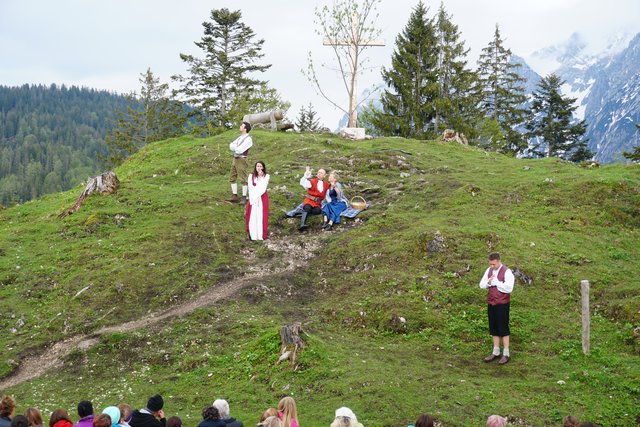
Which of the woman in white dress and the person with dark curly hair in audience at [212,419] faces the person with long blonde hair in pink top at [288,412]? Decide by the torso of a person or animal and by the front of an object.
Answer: the woman in white dress

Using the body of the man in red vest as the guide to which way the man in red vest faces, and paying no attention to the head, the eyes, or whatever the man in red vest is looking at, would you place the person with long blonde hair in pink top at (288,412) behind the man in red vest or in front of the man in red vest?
in front

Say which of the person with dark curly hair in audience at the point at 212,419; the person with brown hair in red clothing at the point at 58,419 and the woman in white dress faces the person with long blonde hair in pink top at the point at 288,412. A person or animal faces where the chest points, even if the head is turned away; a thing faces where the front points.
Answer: the woman in white dress

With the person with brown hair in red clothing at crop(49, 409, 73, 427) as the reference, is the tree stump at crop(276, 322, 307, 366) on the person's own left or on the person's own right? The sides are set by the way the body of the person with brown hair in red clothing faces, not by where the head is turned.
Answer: on the person's own right

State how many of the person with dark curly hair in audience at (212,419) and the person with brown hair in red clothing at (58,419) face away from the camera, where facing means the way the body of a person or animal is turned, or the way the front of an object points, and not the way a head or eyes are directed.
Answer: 2

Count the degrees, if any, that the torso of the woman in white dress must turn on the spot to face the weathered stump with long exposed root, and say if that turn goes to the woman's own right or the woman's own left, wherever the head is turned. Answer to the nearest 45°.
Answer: approximately 135° to the woman's own right

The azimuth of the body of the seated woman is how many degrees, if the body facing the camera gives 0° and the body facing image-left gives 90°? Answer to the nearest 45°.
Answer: approximately 45°

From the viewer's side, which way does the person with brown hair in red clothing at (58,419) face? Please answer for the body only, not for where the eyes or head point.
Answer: away from the camera

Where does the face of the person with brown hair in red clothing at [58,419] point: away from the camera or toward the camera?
away from the camera

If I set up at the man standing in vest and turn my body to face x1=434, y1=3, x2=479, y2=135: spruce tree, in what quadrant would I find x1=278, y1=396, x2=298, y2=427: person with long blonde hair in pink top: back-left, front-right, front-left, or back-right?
back-left

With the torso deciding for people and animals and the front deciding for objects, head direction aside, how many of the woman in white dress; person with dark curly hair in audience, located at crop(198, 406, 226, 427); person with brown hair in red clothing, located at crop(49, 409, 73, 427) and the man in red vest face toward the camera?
2

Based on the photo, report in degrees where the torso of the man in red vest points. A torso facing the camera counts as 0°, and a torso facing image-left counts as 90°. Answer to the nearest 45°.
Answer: approximately 0°

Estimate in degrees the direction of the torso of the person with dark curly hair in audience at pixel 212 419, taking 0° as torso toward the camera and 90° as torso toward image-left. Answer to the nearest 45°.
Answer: approximately 180°

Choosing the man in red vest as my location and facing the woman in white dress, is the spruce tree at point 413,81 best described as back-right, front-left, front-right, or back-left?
back-right

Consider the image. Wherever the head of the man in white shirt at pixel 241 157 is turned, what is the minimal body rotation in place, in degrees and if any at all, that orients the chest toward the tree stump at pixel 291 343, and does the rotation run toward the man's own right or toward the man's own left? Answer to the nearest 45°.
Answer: approximately 45° to the man's own left
